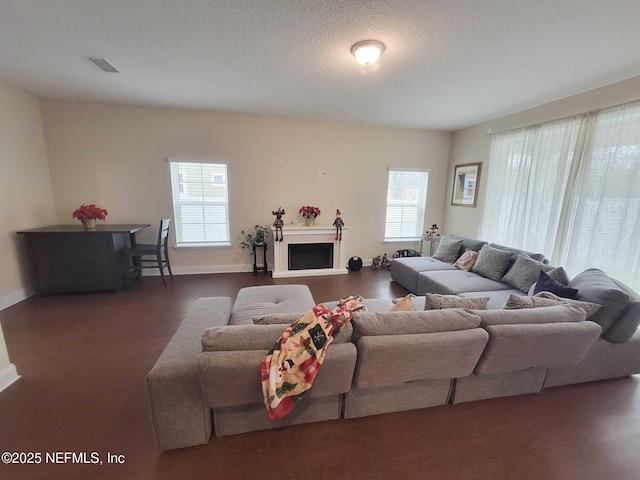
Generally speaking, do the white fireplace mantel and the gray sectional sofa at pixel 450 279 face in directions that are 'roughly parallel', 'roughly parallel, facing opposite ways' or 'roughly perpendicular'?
roughly perpendicular

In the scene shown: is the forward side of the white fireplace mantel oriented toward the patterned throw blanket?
yes

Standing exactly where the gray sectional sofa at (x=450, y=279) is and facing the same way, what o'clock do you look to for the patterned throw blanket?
The patterned throw blanket is roughly at 11 o'clock from the gray sectional sofa.

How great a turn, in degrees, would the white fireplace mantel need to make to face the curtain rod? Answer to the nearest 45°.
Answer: approximately 45° to its left

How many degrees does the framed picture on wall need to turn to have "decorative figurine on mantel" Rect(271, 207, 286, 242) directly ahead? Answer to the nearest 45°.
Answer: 0° — it already faces it

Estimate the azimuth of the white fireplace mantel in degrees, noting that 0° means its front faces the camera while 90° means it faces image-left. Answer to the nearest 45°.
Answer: approximately 0°

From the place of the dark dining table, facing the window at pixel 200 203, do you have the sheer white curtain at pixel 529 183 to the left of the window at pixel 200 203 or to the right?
right

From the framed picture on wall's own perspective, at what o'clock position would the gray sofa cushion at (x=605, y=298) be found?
The gray sofa cushion is roughly at 10 o'clock from the framed picture on wall.

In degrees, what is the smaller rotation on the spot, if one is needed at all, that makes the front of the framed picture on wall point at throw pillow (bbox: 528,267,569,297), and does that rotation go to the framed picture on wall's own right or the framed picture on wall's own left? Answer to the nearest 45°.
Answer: approximately 45° to the framed picture on wall's own left

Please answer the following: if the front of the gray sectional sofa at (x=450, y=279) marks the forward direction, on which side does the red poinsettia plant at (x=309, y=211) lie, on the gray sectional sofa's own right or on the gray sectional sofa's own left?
on the gray sectional sofa's own right

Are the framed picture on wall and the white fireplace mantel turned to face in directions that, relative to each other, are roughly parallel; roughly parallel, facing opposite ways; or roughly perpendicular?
roughly perpendicular
